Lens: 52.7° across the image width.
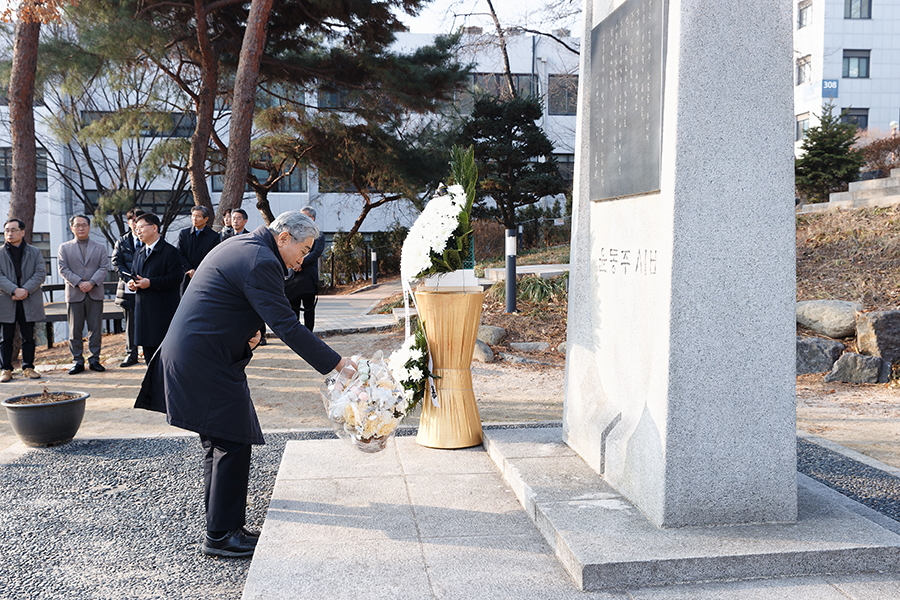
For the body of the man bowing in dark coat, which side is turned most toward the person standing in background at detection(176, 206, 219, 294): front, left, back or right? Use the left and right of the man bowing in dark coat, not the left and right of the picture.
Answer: left

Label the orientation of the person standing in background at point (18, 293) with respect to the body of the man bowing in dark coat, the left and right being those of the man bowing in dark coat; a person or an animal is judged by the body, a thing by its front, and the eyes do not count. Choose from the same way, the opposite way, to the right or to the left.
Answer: to the right

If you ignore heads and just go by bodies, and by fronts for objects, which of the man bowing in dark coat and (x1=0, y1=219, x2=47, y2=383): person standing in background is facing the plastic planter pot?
the person standing in background

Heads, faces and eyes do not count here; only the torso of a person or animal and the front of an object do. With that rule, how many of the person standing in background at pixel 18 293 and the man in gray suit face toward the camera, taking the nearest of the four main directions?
2

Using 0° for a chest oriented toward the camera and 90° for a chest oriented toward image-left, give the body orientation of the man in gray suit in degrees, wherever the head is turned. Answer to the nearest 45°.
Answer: approximately 0°

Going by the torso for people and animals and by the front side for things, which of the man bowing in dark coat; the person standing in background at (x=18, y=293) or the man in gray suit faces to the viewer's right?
the man bowing in dark coat

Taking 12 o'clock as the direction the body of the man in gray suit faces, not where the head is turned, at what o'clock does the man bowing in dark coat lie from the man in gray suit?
The man bowing in dark coat is roughly at 12 o'clock from the man in gray suit.

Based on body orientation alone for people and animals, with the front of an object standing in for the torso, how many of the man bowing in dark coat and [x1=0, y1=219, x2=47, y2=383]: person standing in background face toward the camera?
1

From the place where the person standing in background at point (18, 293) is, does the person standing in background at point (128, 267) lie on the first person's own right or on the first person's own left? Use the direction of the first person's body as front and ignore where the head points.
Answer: on the first person's own left

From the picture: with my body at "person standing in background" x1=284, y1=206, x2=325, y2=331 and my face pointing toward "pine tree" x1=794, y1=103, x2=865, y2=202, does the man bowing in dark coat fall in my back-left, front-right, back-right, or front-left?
back-right

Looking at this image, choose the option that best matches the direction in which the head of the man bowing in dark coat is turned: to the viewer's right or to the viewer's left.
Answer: to the viewer's right

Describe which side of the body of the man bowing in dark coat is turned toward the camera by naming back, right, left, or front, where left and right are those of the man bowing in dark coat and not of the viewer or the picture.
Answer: right

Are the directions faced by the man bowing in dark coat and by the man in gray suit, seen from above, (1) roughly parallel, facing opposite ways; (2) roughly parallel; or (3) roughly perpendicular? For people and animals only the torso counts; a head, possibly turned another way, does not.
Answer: roughly perpendicular
